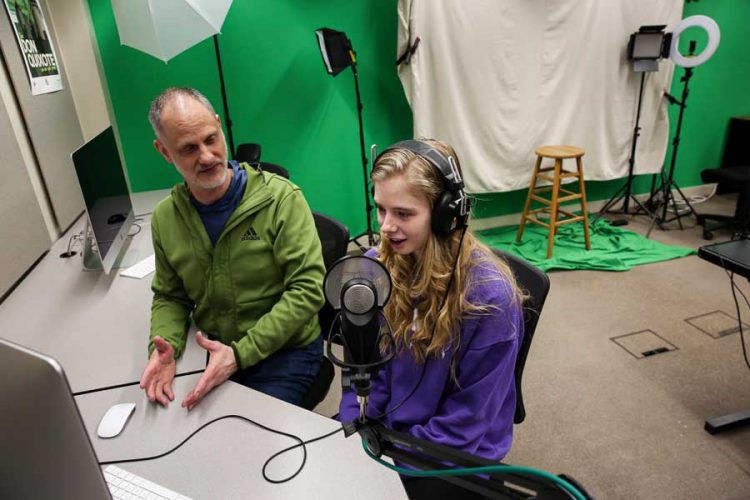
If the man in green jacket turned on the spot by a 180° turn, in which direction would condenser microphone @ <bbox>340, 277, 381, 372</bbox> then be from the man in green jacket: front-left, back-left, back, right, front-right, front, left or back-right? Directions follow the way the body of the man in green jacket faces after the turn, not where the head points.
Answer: back-right

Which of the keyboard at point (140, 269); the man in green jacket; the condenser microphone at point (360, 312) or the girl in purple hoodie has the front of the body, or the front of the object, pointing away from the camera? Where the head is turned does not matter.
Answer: the condenser microphone

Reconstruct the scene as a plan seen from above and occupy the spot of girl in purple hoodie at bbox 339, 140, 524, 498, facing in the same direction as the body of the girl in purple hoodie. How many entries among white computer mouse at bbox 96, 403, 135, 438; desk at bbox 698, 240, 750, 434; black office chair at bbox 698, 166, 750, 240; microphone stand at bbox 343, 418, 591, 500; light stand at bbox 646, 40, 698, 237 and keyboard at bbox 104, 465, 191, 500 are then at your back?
3

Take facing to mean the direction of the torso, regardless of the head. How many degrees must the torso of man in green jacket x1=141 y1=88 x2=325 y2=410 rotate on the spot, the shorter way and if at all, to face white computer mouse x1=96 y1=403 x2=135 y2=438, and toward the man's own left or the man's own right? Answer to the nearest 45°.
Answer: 0° — they already face it

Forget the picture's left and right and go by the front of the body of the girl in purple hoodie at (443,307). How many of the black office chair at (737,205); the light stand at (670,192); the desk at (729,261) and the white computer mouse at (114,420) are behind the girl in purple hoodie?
3

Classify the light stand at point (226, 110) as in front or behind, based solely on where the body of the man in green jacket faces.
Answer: behind

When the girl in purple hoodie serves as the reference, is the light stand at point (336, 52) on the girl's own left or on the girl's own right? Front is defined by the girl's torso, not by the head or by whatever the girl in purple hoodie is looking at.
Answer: on the girl's own right

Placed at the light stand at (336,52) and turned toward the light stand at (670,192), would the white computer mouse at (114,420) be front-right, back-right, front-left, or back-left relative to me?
back-right
